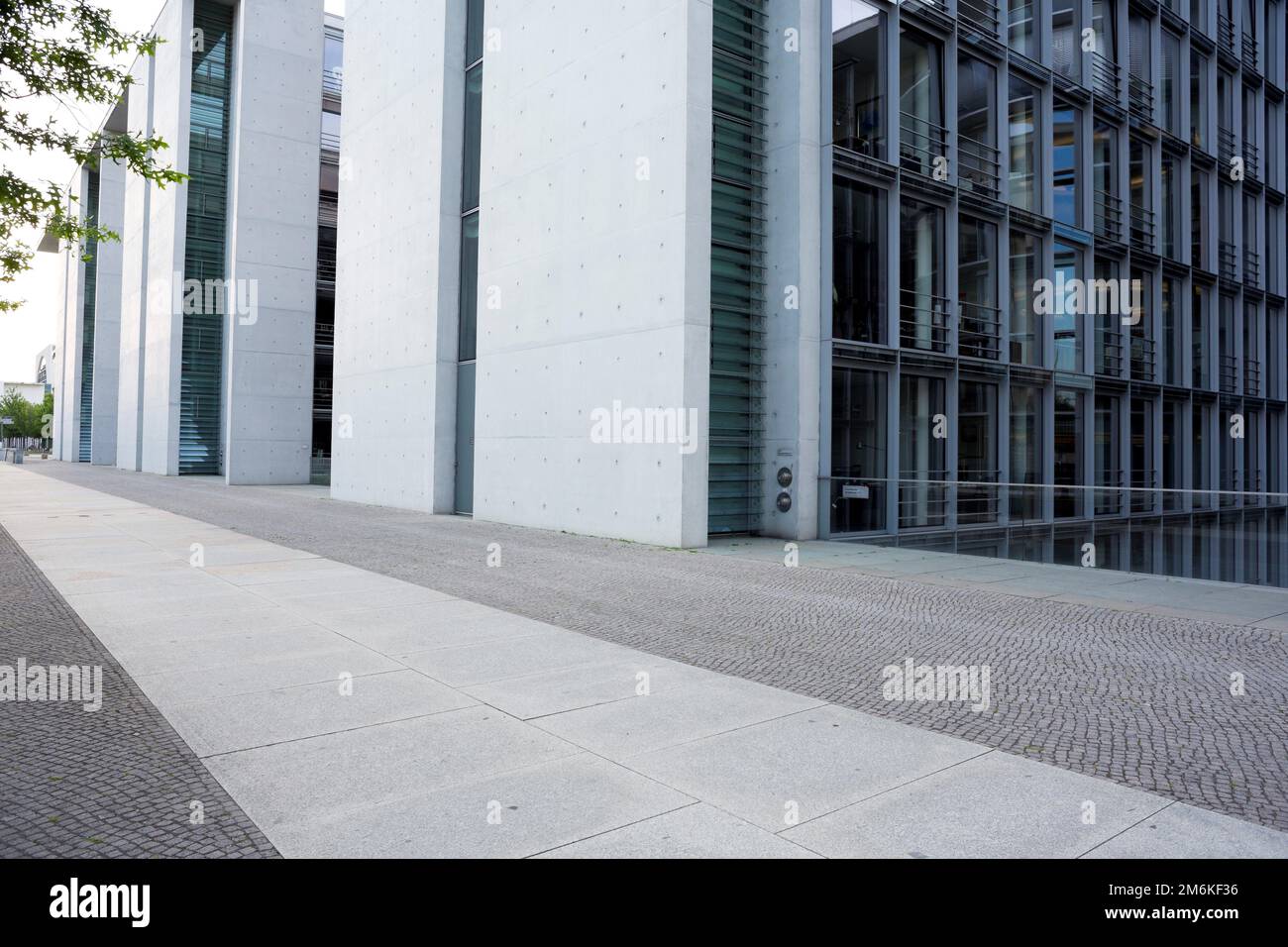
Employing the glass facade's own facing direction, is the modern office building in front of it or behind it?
behind
